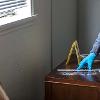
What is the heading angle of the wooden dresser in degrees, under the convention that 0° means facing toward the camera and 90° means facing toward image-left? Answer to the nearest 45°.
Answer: approximately 0°
